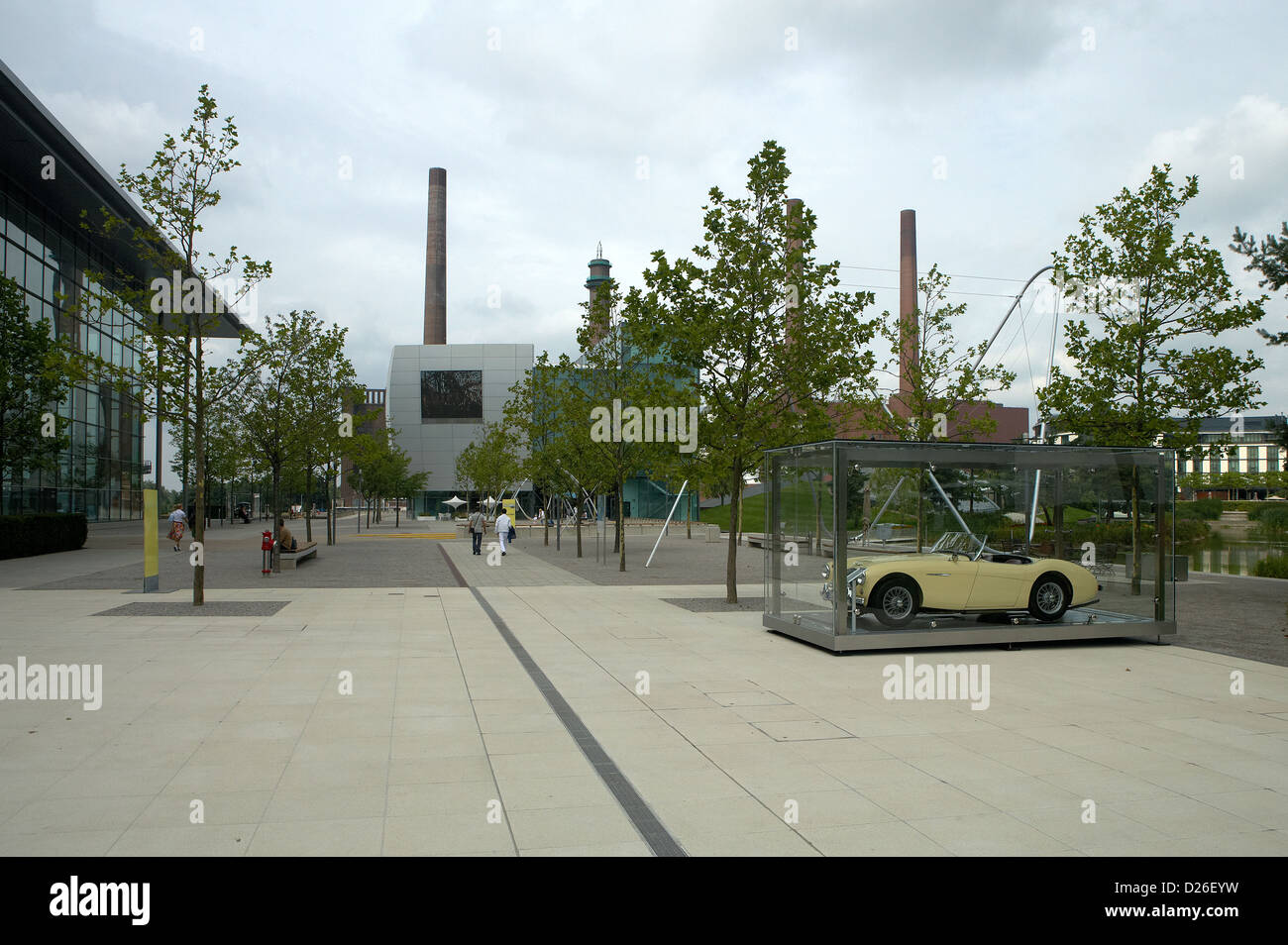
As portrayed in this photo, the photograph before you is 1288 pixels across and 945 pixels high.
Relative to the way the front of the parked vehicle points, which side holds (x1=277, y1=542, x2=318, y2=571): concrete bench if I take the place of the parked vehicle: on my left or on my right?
on my right

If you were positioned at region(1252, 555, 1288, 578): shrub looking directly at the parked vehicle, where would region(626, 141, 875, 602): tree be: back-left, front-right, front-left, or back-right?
front-right

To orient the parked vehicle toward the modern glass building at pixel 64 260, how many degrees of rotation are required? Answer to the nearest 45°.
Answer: approximately 90° to its right

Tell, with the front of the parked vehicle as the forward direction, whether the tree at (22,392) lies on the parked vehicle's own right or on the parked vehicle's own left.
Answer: on the parked vehicle's own right

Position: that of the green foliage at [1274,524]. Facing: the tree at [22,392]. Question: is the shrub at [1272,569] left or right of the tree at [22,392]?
left

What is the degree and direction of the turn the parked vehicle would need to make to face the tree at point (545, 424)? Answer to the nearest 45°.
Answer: approximately 90° to its right

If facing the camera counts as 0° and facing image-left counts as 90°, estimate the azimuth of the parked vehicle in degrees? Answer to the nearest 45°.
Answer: approximately 45°

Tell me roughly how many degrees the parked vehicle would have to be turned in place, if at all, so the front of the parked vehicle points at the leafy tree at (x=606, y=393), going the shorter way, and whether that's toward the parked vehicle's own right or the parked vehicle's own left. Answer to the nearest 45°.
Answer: approximately 90° to the parked vehicle's own right

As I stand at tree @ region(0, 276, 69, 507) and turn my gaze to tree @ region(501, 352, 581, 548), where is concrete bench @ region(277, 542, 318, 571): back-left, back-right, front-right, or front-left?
front-right
